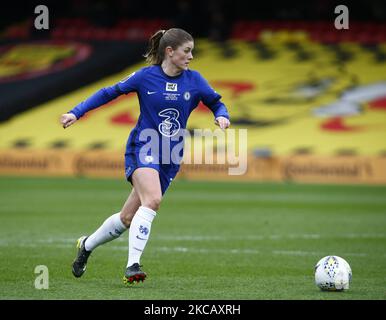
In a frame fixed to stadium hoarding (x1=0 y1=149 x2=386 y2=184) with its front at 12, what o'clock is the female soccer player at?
The female soccer player is roughly at 12 o'clock from the stadium hoarding.

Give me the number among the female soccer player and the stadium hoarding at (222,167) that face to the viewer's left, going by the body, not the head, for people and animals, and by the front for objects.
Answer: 0

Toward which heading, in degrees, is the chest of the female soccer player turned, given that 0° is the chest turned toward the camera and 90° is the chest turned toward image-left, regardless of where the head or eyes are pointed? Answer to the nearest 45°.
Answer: approximately 315°

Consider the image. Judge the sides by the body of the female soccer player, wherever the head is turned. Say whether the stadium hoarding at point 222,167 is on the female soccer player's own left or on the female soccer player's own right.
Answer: on the female soccer player's own left

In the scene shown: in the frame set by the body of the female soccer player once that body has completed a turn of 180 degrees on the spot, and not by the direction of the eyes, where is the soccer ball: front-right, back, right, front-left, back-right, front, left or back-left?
back-right

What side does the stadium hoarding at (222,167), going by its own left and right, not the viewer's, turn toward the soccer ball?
front

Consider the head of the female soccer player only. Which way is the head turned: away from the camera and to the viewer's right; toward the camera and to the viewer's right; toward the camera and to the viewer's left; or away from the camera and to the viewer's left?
toward the camera and to the viewer's right
